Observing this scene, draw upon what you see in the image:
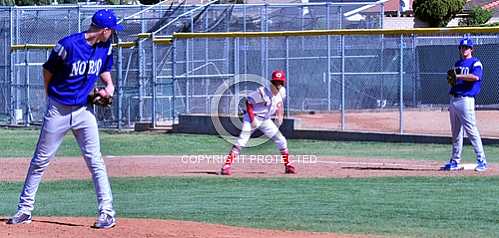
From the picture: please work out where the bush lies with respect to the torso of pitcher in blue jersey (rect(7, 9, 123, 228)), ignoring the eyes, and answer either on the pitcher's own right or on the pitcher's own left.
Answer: on the pitcher's own left

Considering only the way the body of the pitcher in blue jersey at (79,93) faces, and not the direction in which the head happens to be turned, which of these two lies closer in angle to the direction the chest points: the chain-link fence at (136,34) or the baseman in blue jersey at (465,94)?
the baseman in blue jersey

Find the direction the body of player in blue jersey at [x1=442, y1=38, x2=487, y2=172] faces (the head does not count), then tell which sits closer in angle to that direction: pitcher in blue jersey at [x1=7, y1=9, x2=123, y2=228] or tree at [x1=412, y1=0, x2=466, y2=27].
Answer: the pitcher in blue jersey

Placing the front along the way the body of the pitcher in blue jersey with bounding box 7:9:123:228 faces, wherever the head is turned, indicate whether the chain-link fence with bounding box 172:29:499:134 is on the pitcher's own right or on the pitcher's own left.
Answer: on the pitcher's own left

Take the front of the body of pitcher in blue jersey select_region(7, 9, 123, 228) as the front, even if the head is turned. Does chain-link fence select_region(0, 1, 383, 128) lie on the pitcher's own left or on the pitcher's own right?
on the pitcher's own left

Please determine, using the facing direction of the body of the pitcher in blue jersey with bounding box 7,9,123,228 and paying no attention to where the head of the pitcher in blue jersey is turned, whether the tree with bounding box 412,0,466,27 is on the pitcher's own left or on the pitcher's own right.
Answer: on the pitcher's own left

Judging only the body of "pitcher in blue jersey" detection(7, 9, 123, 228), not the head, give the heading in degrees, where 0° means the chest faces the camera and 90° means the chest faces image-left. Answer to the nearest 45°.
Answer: approximately 315°

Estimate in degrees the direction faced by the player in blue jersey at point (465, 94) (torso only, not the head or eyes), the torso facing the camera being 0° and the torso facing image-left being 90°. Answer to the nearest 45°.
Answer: approximately 45°

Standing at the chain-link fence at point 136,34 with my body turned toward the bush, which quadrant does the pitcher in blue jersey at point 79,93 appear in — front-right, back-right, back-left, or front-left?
back-right
